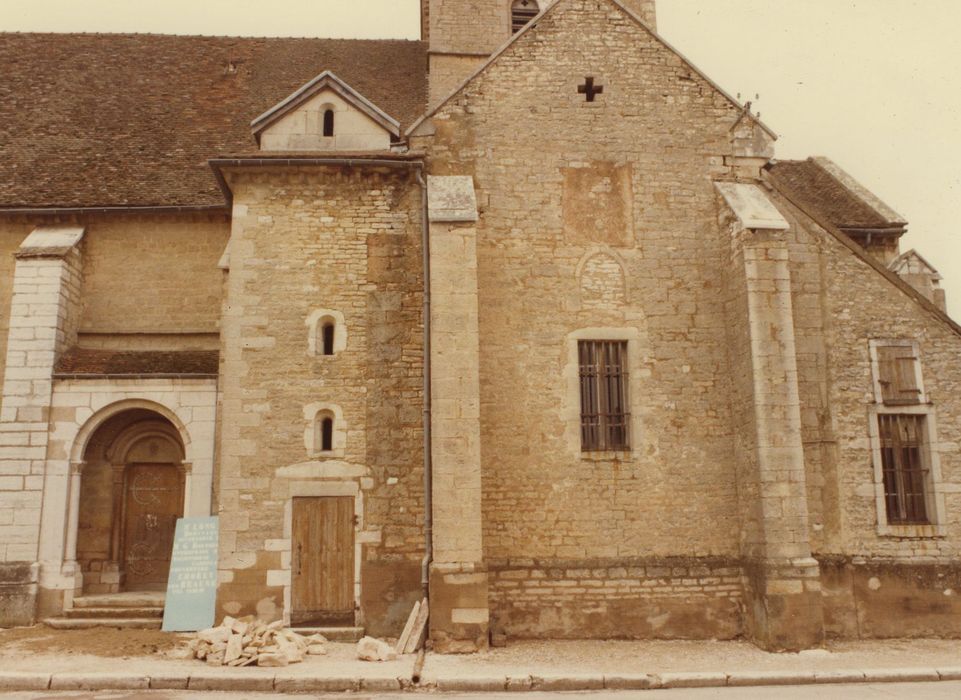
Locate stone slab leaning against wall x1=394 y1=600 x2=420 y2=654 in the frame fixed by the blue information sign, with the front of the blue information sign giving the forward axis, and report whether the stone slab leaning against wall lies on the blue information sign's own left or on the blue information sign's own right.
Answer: on the blue information sign's own left

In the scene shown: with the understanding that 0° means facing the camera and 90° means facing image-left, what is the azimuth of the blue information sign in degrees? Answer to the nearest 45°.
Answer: approximately 0°

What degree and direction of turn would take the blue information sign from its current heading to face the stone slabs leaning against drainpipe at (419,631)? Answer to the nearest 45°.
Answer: approximately 45° to its left

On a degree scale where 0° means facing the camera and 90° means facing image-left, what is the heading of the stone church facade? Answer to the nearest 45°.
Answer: approximately 0°

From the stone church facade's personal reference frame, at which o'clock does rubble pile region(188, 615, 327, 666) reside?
The rubble pile is roughly at 2 o'clock from the stone church facade.

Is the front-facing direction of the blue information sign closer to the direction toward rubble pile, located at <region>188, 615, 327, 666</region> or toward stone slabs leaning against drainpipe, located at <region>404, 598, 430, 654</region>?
the rubble pile
